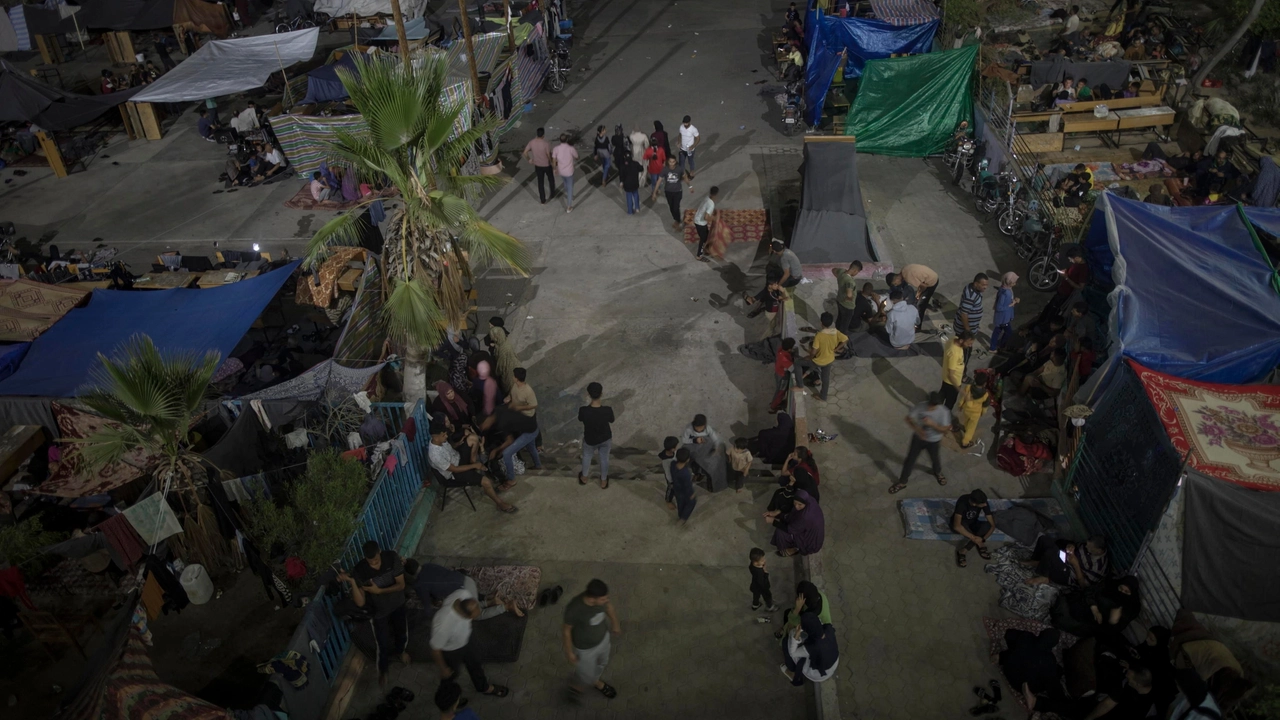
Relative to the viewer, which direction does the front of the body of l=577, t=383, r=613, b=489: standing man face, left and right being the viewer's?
facing away from the viewer

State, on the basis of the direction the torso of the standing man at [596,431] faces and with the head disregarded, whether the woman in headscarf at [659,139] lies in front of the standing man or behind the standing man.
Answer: in front

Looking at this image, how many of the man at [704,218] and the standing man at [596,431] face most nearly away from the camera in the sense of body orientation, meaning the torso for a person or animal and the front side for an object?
1

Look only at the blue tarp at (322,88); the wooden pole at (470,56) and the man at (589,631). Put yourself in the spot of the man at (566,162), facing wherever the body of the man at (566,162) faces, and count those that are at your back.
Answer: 1

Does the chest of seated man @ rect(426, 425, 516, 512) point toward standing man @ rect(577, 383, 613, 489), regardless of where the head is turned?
yes
